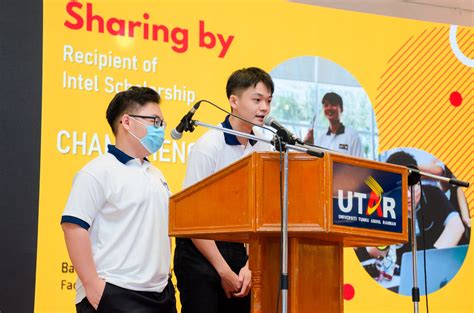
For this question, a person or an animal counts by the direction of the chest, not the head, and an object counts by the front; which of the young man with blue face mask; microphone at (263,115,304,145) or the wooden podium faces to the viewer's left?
the microphone

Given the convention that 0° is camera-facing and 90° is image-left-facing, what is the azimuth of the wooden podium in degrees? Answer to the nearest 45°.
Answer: approximately 315°

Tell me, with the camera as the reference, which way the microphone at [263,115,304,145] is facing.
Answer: facing to the left of the viewer

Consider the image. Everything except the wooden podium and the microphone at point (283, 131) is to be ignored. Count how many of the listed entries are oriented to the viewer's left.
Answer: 1

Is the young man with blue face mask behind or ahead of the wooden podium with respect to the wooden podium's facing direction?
behind
